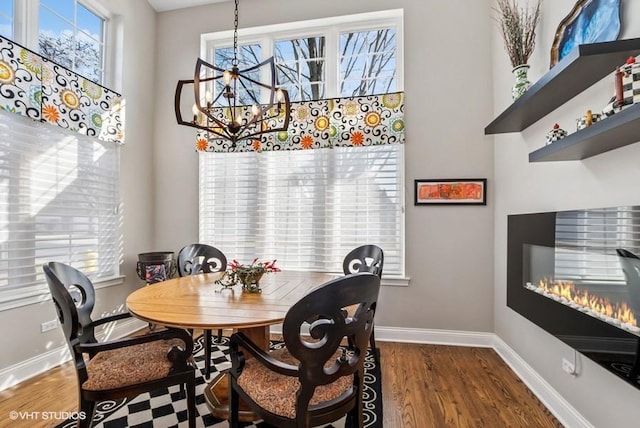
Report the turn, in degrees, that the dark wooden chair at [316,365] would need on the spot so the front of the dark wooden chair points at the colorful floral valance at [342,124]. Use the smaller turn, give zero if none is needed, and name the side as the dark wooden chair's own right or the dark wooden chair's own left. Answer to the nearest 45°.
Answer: approximately 45° to the dark wooden chair's own right

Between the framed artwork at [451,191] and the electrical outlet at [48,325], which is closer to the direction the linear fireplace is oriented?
the electrical outlet

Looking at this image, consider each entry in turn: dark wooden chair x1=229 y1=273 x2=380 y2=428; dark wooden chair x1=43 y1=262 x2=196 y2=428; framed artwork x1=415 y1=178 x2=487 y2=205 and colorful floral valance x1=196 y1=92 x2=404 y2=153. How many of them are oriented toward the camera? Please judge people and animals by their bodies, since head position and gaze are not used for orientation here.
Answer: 2

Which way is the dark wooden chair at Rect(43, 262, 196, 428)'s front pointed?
to the viewer's right

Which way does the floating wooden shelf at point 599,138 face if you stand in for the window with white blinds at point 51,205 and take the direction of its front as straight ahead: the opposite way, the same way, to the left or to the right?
the opposite way

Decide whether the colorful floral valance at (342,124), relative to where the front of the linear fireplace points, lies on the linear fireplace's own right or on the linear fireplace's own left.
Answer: on the linear fireplace's own right

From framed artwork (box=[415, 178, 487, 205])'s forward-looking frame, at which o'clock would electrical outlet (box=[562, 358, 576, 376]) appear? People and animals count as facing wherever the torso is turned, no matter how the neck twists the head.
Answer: The electrical outlet is roughly at 11 o'clock from the framed artwork.

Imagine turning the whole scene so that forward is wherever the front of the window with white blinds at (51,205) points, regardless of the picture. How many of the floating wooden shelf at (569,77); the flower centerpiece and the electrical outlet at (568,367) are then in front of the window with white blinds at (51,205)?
3
